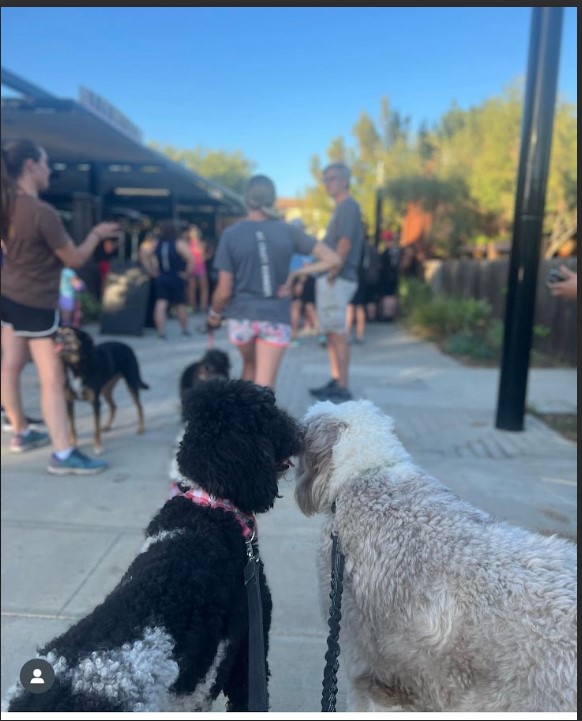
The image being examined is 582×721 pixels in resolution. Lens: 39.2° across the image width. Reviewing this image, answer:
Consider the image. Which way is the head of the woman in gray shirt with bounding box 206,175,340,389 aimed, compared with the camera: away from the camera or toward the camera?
away from the camera

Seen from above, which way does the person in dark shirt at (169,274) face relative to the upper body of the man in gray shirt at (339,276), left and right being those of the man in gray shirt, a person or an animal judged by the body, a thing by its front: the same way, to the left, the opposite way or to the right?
to the right

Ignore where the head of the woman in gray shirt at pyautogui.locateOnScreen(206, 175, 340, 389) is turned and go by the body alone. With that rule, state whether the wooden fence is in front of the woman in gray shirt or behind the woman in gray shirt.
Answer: in front

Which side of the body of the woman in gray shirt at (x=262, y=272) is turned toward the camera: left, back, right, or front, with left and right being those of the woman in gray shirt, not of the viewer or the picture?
back

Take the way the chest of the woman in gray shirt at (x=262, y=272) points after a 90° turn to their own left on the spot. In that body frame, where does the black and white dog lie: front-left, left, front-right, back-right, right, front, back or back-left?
left

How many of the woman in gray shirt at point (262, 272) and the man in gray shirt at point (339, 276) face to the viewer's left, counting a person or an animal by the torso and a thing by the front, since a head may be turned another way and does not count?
1

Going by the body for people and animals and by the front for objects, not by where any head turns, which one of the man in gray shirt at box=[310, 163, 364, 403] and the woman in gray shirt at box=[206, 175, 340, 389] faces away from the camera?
the woman in gray shirt at box=[206, 175, 340, 389]

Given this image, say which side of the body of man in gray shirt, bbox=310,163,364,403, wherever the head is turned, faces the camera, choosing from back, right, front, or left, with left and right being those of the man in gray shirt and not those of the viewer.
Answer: left

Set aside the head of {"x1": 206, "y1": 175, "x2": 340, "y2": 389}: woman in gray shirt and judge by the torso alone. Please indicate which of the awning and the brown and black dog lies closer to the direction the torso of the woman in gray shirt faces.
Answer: the awning

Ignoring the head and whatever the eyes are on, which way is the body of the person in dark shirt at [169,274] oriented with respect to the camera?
away from the camera
